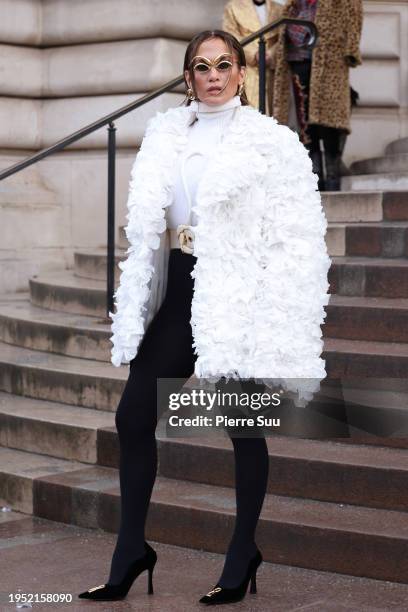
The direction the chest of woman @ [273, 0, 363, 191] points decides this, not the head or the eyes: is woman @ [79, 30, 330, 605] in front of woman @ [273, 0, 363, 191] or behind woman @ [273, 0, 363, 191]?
in front

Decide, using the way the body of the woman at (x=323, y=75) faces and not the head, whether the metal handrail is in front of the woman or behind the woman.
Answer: in front

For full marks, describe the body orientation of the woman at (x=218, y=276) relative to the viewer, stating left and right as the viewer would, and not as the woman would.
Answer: facing the viewer and to the left of the viewer

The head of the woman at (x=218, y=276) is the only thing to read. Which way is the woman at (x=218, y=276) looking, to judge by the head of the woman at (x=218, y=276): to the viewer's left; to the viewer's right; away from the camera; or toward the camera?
toward the camera

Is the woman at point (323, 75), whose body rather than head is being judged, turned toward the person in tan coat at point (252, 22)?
no

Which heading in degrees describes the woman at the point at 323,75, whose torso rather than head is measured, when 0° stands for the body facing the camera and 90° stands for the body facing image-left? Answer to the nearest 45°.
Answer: approximately 45°

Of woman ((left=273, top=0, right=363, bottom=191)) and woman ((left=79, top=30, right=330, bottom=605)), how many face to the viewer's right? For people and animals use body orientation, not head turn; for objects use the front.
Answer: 0

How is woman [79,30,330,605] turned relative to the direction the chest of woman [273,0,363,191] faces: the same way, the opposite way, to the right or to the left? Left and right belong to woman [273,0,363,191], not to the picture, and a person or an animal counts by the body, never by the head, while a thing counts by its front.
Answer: the same way

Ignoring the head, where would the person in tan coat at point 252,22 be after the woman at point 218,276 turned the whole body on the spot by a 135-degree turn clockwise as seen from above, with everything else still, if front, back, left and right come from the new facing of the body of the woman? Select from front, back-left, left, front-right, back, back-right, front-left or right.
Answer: front
